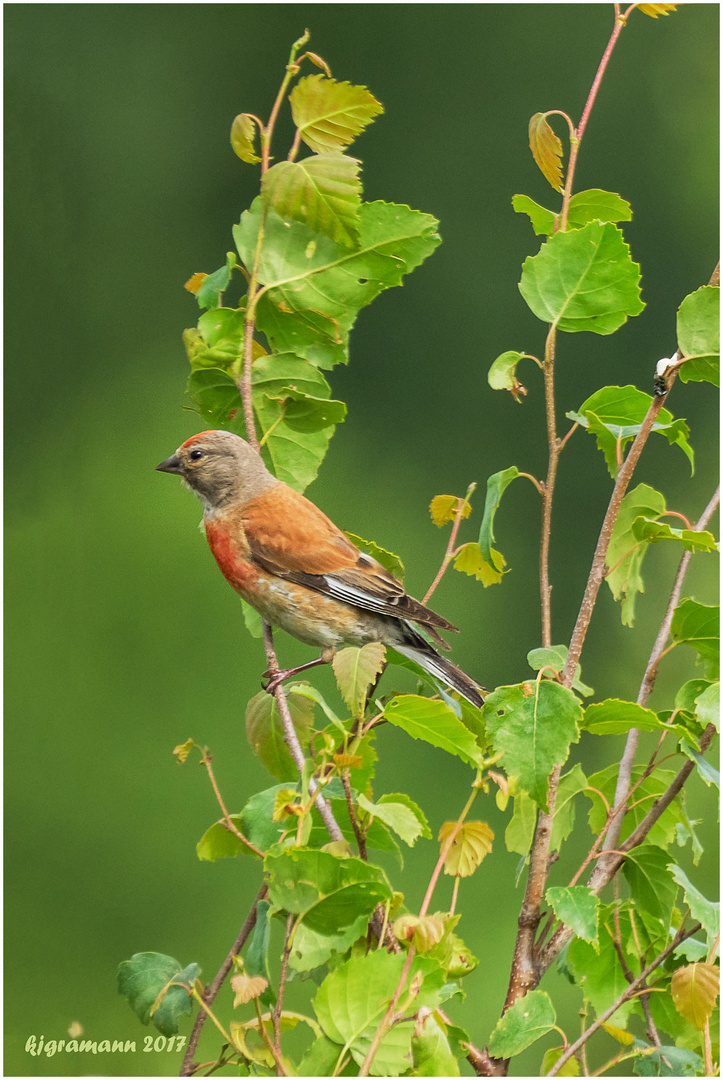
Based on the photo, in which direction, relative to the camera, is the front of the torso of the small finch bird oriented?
to the viewer's left
